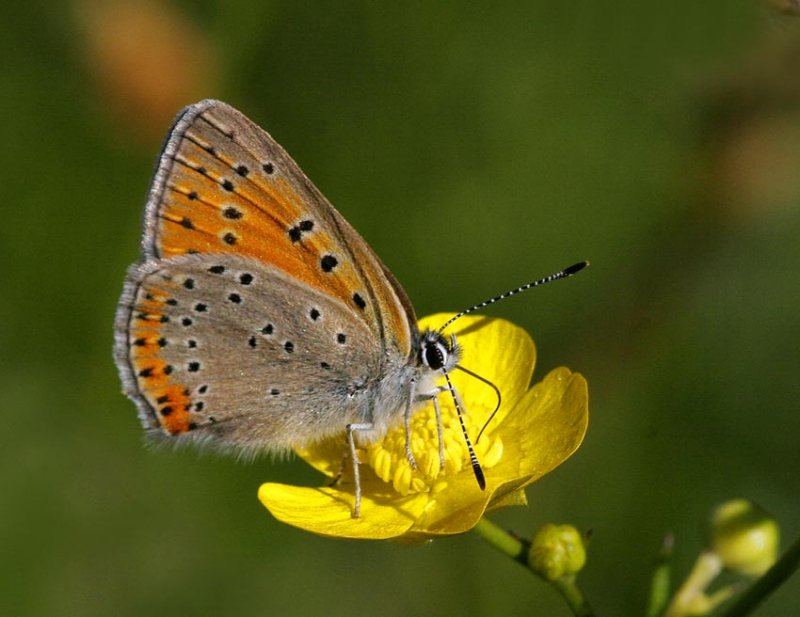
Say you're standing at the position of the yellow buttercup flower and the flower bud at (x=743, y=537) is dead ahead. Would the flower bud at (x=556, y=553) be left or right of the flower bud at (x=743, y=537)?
right

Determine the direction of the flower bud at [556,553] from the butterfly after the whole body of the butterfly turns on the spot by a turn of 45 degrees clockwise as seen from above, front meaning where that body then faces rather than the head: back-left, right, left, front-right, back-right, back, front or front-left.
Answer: front

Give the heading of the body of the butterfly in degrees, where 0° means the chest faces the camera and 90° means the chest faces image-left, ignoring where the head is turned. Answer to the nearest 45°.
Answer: approximately 270°

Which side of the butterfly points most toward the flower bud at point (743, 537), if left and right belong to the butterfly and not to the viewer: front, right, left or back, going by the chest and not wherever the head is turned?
front
